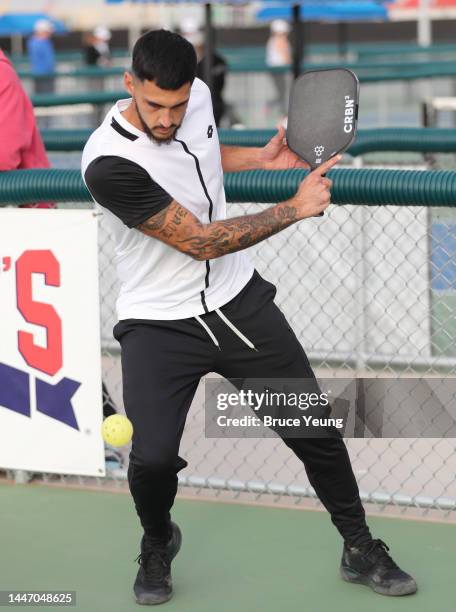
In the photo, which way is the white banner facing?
toward the camera

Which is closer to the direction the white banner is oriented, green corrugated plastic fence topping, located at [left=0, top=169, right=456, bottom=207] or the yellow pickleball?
the yellow pickleball

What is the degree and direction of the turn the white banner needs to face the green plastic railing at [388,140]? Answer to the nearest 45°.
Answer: approximately 135° to its left

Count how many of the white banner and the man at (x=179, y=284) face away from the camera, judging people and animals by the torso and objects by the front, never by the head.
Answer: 0

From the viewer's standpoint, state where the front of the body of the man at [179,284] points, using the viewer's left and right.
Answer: facing the viewer and to the right of the viewer

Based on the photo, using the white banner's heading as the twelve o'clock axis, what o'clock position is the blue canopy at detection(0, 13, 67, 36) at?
The blue canopy is roughly at 6 o'clock from the white banner.

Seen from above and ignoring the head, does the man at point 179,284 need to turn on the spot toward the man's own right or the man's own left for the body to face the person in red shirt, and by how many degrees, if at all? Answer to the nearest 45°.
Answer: approximately 180°

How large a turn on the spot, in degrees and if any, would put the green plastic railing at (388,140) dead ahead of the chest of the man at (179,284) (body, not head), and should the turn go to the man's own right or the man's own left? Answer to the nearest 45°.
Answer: approximately 135° to the man's own left
